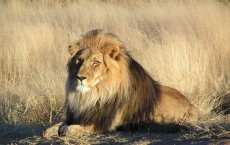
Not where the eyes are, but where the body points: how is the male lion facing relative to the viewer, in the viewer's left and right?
facing the viewer and to the left of the viewer
